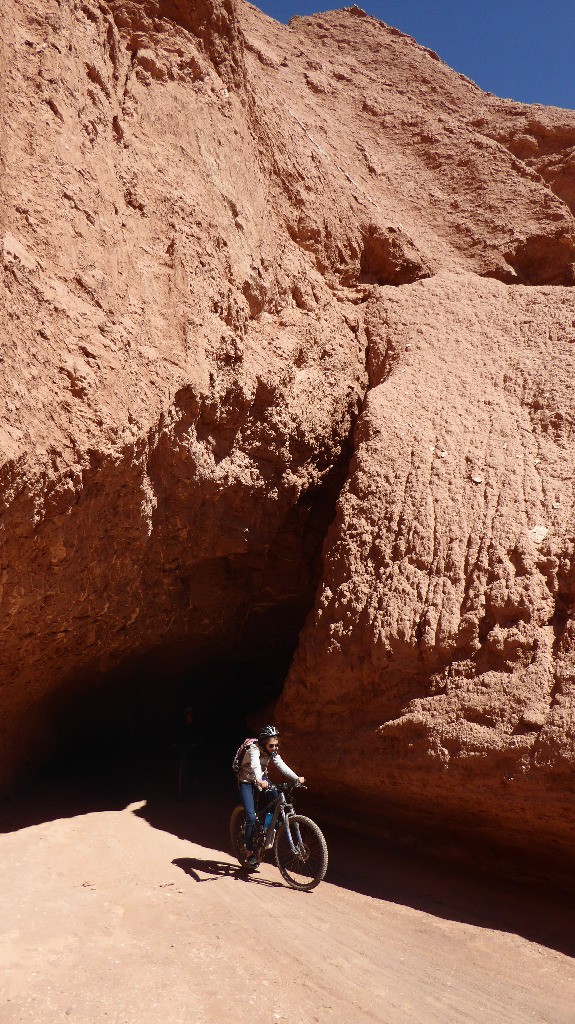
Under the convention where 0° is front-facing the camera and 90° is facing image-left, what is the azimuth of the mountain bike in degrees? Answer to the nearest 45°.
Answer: approximately 315°

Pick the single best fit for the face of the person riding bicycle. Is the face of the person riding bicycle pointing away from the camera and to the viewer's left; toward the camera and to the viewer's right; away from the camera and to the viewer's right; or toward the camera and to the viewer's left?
toward the camera and to the viewer's right

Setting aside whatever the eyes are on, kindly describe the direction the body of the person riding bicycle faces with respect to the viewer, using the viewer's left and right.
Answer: facing the viewer and to the right of the viewer
